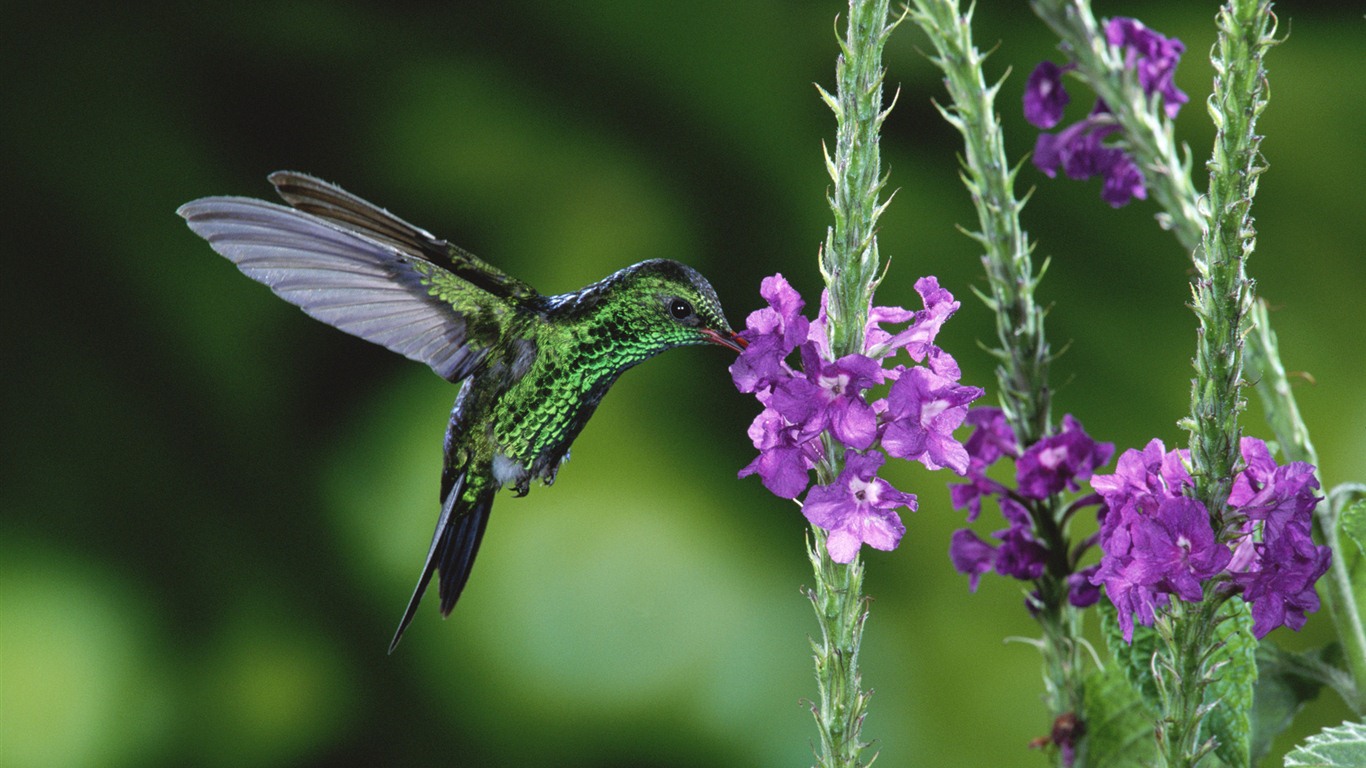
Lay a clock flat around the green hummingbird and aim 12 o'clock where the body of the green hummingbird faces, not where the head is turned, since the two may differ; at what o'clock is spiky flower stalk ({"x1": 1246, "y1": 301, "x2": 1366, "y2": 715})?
The spiky flower stalk is roughly at 12 o'clock from the green hummingbird.

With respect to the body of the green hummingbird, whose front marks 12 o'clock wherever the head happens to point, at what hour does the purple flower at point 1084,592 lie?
The purple flower is roughly at 12 o'clock from the green hummingbird.

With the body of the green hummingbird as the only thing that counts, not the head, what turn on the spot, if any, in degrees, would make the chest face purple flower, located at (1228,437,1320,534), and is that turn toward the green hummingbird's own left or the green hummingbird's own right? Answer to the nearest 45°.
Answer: approximately 45° to the green hummingbird's own right

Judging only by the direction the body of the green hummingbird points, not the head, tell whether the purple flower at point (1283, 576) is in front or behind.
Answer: in front

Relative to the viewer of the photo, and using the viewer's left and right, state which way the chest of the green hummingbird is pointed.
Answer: facing to the right of the viewer
